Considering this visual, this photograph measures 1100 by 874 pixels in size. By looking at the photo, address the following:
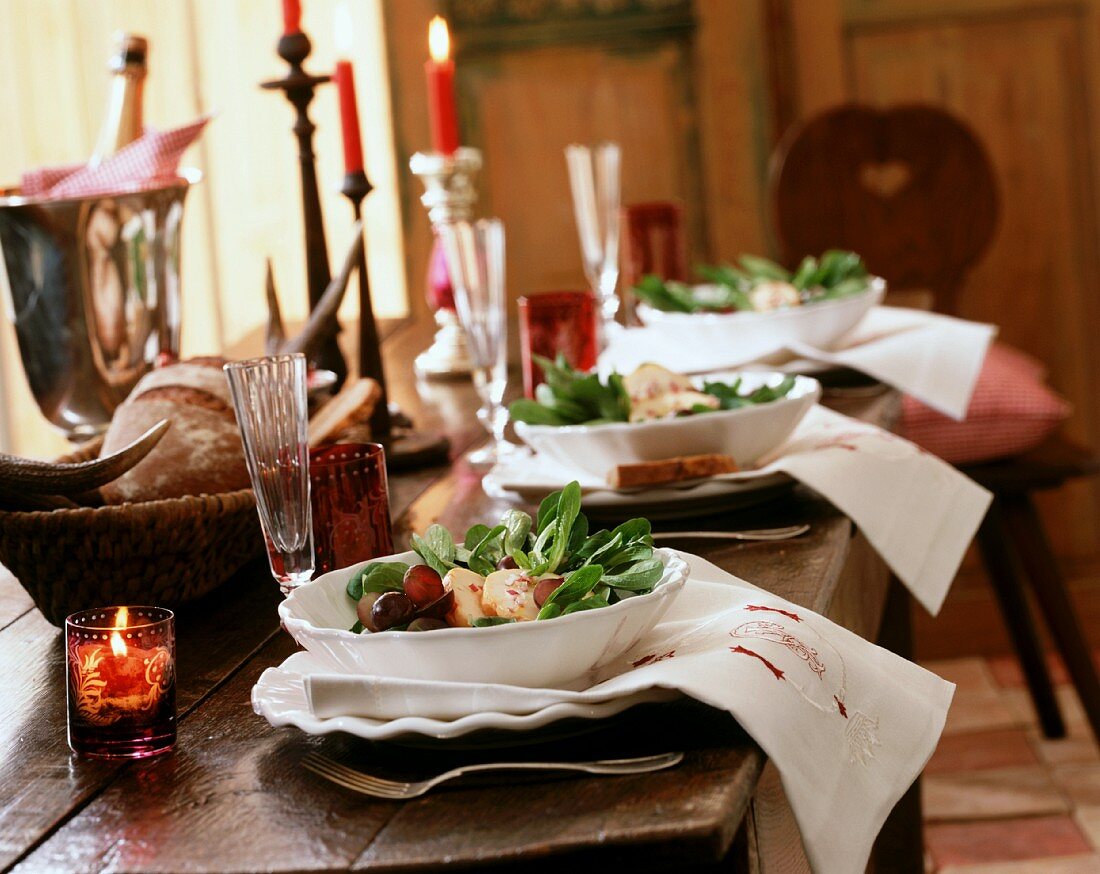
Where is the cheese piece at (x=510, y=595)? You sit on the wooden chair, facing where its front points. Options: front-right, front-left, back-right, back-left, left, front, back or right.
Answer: front-right

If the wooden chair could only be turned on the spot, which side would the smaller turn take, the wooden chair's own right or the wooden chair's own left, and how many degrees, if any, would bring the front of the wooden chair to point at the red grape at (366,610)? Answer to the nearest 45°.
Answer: approximately 45° to the wooden chair's own right

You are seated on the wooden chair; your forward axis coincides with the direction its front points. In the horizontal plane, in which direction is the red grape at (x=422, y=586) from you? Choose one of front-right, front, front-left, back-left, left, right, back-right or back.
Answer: front-right

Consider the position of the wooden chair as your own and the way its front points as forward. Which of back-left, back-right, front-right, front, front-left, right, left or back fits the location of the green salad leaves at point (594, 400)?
front-right

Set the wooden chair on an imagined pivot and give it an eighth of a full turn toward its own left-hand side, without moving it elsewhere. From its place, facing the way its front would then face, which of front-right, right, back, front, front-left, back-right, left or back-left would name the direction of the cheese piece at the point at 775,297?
right

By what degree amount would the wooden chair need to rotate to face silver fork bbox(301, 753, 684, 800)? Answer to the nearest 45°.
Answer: approximately 45° to its right

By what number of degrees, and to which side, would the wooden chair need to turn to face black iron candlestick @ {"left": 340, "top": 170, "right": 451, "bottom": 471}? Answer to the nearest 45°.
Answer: approximately 45° to its right

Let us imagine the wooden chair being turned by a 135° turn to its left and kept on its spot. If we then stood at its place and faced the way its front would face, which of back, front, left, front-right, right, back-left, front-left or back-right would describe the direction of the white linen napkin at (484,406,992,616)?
back

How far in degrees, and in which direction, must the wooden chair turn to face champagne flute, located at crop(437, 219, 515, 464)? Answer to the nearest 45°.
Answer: approximately 45° to its right
